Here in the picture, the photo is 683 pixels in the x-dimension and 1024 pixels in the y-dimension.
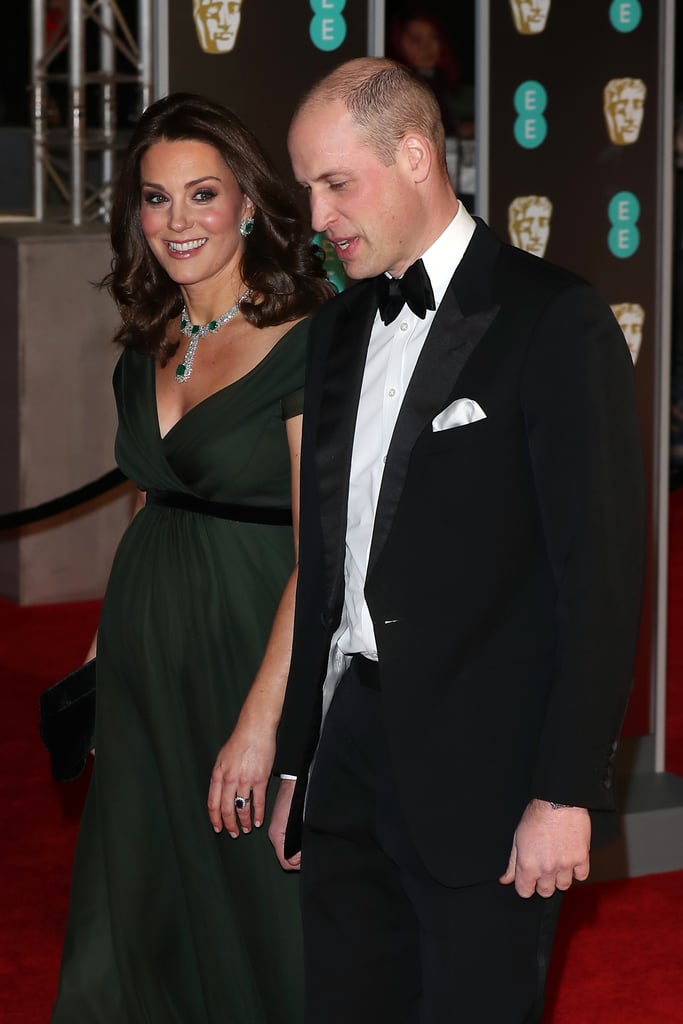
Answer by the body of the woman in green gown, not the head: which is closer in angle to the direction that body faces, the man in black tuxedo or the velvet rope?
the man in black tuxedo

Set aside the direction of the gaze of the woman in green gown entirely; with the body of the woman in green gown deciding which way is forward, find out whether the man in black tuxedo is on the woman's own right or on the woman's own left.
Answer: on the woman's own left

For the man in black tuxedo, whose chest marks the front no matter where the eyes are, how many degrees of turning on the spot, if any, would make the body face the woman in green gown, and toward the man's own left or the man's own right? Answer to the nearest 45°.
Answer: approximately 90° to the man's own right

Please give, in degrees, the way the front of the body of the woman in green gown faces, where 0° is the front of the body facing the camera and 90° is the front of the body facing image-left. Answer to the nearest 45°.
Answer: approximately 45°

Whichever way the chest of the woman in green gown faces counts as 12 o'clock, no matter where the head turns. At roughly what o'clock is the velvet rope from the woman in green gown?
The velvet rope is roughly at 4 o'clock from the woman in green gown.
